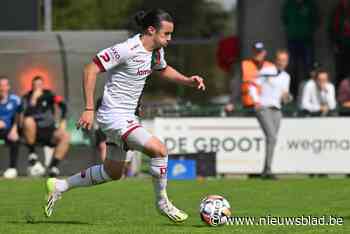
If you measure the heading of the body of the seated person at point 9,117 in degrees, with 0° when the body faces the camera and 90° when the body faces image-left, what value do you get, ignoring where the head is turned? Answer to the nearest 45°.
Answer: approximately 0°

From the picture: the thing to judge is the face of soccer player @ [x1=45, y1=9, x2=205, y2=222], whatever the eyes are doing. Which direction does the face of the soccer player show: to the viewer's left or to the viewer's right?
to the viewer's right

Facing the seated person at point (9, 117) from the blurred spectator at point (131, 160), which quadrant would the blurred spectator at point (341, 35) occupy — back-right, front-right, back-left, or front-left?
back-right

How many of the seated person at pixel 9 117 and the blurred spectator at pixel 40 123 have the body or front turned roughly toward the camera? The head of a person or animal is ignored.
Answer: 2

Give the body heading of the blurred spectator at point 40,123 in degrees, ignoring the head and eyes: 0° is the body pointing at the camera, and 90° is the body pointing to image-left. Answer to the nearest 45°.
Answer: approximately 0°
